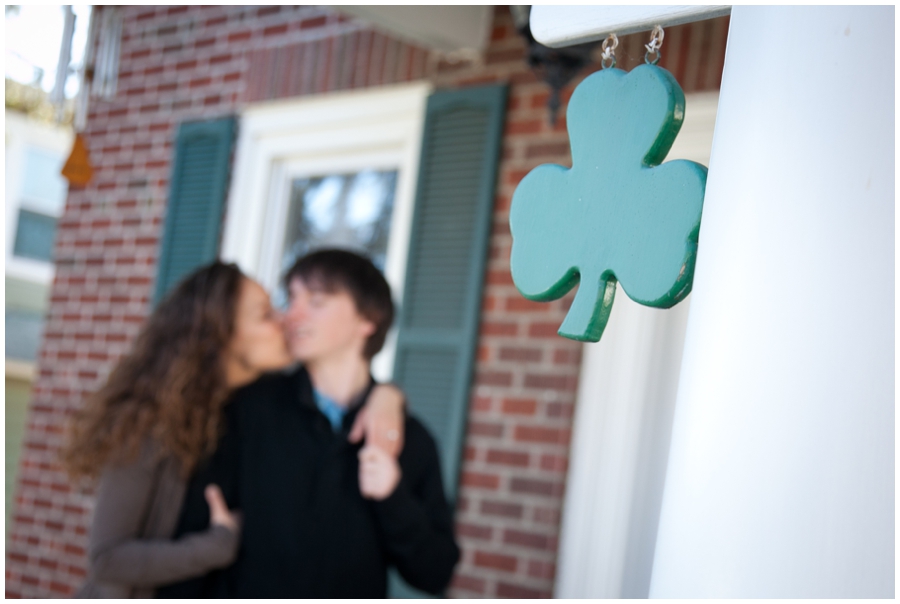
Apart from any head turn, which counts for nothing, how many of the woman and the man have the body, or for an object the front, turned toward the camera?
1

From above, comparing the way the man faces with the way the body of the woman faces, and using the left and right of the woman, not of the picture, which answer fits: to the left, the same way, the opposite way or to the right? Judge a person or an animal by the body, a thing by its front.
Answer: to the right

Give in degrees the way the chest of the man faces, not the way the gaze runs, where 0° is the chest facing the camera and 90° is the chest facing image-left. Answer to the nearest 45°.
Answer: approximately 0°

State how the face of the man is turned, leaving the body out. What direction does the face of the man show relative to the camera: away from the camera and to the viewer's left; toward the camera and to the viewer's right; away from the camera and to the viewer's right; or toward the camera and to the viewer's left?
toward the camera and to the viewer's left

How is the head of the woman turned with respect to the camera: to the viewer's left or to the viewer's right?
to the viewer's right

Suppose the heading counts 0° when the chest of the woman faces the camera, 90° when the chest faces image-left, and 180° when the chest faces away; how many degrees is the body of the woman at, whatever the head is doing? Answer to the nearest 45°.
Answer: approximately 270°

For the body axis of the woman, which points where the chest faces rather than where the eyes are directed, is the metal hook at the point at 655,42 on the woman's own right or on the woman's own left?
on the woman's own right

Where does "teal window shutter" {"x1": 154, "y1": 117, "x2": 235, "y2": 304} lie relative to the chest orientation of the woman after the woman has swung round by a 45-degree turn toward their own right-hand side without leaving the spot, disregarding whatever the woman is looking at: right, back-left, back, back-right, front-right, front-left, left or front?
back-left

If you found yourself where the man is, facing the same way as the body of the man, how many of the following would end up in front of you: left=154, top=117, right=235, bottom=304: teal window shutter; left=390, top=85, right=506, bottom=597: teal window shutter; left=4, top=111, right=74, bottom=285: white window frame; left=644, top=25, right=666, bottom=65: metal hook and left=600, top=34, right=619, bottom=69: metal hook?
2
